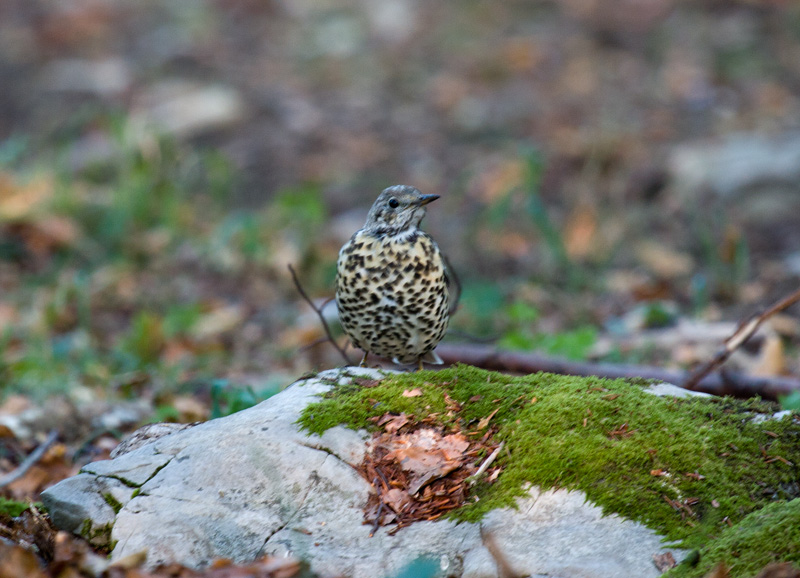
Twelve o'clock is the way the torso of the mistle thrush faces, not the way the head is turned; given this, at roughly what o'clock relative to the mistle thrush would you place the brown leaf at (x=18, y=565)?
The brown leaf is roughly at 1 o'clock from the mistle thrush.

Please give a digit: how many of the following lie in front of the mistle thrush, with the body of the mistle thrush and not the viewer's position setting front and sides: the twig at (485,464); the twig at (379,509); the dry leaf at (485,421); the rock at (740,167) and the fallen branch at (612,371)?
3

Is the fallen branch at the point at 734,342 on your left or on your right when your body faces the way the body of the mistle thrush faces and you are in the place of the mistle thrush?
on your left

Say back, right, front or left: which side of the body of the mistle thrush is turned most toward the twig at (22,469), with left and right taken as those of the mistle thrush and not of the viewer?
right

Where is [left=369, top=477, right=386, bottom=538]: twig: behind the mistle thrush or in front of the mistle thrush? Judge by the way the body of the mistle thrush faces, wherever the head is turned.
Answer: in front

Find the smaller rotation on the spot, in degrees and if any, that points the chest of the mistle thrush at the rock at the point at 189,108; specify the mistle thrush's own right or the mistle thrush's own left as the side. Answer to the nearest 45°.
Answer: approximately 180°

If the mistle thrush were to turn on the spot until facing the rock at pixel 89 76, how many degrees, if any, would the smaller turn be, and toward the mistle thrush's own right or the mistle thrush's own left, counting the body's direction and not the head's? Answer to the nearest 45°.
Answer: approximately 180°

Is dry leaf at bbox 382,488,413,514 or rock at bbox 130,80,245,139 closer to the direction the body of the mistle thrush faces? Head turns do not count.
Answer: the dry leaf

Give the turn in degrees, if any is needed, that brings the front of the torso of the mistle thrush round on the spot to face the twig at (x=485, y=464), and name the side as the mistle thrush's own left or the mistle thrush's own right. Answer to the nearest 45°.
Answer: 0° — it already faces it

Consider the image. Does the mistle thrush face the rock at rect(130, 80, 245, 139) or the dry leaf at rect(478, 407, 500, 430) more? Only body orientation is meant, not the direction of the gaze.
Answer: the dry leaf

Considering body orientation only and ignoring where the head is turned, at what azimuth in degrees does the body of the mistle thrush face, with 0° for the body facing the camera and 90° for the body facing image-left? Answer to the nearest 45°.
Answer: approximately 0°

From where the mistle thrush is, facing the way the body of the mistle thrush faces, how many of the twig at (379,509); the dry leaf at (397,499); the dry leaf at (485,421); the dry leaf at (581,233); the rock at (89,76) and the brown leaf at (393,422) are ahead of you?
4

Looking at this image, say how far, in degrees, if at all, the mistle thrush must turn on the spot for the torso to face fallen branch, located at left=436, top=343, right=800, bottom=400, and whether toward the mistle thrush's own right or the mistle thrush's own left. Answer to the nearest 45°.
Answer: approximately 135° to the mistle thrush's own left

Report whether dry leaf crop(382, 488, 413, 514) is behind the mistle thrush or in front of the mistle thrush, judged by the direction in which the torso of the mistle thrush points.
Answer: in front

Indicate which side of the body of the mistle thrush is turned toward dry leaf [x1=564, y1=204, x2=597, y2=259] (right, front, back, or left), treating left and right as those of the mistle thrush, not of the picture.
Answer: back
